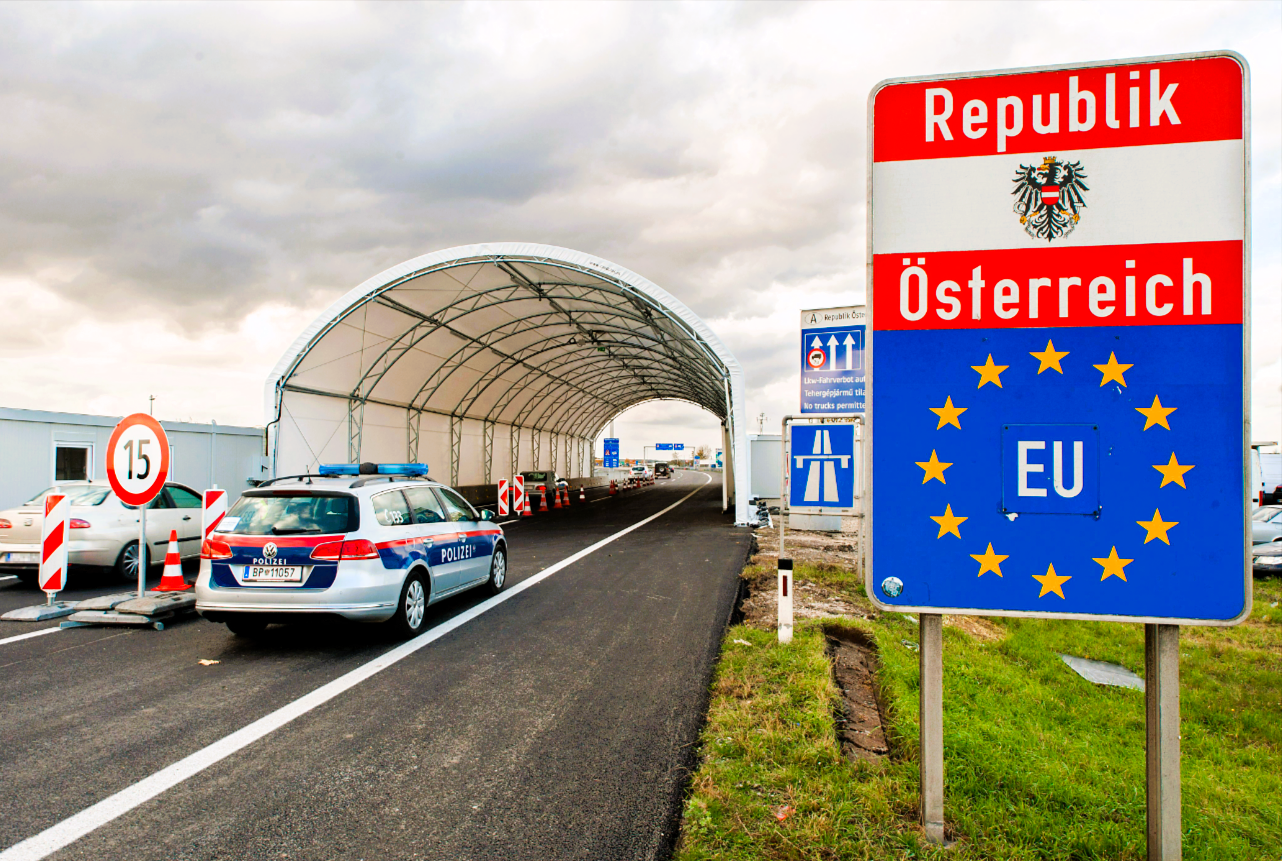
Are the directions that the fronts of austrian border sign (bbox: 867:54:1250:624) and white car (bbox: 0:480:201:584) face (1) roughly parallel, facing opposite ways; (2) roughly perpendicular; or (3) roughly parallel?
roughly parallel, facing opposite ways

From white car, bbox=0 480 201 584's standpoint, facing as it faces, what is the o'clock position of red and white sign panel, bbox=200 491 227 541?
The red and white sign panel is roughly at 3 o'clock from the white car.

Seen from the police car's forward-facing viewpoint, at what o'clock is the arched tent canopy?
The arched tent canopy is roughly at 11 o'clock from the police car.

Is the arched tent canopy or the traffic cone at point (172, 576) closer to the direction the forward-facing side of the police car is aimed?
the arched tent canopy

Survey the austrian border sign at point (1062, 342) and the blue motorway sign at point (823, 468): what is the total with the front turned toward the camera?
2

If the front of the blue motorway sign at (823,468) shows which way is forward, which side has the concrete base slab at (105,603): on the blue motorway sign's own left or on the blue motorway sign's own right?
on the blue motorway sign's own right

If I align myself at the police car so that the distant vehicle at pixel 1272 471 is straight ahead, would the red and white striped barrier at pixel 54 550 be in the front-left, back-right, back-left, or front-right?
back-left

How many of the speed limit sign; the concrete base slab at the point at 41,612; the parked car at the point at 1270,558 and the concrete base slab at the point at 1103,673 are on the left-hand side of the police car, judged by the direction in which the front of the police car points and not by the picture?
2

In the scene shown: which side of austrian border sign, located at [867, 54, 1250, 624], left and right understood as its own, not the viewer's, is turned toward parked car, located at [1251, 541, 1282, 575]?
back

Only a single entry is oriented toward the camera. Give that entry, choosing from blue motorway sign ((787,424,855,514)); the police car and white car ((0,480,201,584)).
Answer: the blue motorway sign

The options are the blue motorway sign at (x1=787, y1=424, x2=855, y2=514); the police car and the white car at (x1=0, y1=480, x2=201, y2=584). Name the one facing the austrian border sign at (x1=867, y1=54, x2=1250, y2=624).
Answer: the blue motorway sign

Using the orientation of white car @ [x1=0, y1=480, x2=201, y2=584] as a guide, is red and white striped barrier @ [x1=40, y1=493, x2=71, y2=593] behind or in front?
behind

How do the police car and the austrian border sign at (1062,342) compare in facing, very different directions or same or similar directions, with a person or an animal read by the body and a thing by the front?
very different directions

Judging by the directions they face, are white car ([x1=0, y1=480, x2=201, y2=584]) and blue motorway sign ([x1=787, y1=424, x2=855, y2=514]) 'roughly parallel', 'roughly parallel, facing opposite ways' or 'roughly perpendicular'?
roughly parallel, facing opposite ways

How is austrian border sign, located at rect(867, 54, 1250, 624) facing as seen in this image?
toward the camera

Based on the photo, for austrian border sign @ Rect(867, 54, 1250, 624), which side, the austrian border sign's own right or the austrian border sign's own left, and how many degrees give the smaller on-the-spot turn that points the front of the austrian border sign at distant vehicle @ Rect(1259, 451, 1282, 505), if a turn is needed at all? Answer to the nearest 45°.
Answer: approximately 180°

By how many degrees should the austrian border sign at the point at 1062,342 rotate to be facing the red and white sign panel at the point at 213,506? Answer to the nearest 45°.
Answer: approximately 90° to its right

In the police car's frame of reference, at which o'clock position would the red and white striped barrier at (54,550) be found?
The red and white striped barrier is roughly at 9 o'clock from the police car.

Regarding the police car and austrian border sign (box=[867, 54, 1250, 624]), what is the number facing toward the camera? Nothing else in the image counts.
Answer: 1

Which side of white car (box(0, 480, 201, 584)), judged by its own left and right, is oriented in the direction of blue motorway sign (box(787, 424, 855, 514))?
right

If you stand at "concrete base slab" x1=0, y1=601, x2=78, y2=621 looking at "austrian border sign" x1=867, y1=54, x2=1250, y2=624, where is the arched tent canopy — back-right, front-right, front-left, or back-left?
back-left

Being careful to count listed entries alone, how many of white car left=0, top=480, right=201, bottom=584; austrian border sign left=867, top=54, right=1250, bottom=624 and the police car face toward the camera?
1

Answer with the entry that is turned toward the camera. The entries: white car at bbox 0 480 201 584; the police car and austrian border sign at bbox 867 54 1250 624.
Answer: the austrian border sign

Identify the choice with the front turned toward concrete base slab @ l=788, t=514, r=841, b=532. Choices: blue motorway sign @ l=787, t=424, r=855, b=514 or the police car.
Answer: the police car

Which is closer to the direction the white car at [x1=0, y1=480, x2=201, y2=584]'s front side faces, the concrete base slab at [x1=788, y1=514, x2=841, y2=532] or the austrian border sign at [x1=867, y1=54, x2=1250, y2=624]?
the concrete base slab
